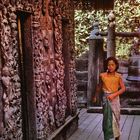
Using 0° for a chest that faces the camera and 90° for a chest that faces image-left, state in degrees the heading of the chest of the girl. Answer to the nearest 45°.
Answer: approximately 0°

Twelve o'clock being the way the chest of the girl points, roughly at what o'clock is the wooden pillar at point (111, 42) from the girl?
The wooden pillar is roughly at 6 o'clock from the girl.

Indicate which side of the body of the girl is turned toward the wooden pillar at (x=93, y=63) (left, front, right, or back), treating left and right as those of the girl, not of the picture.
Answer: back
